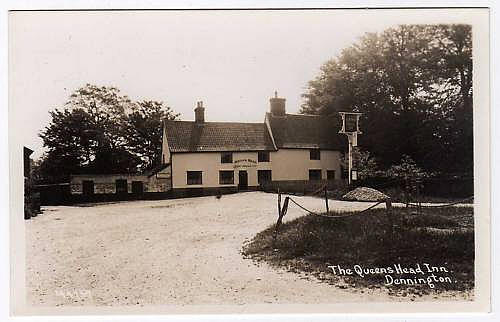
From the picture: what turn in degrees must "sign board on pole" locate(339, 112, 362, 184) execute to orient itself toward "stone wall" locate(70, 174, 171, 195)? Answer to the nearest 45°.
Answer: approximately 90° to its right

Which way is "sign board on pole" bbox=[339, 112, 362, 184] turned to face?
toward the camera

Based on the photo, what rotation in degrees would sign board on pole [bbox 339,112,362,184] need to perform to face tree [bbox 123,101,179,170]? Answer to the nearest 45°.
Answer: approximately 90° to its right
